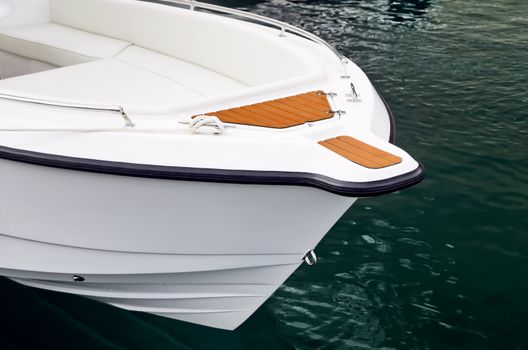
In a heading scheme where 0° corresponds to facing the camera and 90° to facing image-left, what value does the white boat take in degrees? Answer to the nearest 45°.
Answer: approximately 315°
